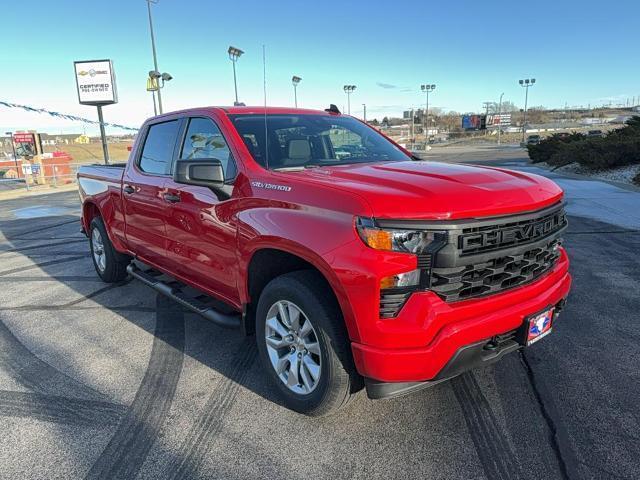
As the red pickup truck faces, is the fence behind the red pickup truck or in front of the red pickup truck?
behind

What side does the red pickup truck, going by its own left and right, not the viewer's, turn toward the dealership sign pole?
back

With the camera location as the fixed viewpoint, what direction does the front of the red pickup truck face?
facing the viewer and to the right of the viewer
